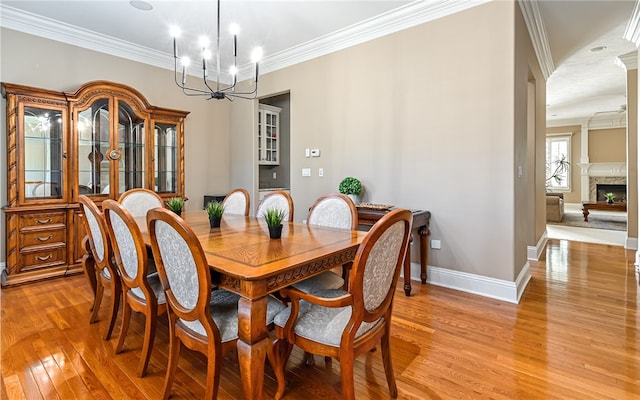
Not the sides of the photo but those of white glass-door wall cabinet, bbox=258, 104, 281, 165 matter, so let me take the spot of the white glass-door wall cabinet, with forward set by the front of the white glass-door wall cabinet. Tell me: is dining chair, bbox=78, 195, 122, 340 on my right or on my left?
on my right

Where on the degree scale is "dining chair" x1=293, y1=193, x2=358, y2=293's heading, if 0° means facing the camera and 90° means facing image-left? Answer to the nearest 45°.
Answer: approximately 45°

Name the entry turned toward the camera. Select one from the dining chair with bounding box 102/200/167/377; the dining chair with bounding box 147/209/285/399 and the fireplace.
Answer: the fireplace

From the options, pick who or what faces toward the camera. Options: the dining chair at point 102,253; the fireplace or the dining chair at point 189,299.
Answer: the fireplace

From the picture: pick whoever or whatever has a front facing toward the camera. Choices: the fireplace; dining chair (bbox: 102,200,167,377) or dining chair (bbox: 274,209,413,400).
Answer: the fireplace

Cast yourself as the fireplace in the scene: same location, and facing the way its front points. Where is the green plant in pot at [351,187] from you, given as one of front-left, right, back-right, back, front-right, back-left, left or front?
front

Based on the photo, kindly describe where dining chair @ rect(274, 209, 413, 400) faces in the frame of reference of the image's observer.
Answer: facing away from the viewer and to the left of the viewer

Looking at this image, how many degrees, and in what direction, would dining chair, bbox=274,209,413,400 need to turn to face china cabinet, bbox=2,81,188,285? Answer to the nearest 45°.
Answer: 0° — it already faces it

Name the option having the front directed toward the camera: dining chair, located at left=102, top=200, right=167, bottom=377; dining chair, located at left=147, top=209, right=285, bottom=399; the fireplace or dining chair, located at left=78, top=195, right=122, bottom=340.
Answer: the fireplace

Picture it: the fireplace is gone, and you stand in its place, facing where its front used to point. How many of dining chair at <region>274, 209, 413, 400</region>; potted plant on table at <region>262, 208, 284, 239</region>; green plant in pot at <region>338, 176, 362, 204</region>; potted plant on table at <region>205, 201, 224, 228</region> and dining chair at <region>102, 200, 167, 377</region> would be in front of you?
5

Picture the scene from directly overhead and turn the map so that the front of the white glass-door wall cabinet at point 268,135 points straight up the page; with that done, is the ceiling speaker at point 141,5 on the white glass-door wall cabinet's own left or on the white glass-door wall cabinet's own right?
on the white glass-door wall cabinet's own right

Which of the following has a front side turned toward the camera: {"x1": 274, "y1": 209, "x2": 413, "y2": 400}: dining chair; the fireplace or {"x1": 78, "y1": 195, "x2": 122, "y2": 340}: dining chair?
the fireplace

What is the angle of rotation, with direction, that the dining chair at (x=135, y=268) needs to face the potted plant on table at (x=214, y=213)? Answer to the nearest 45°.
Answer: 0° — it already faces it

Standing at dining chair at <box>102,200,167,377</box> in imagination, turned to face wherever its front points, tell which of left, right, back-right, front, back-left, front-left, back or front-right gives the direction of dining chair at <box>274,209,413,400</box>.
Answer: right

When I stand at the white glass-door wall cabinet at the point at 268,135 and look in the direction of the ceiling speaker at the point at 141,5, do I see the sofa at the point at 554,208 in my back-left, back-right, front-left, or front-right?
back-left
